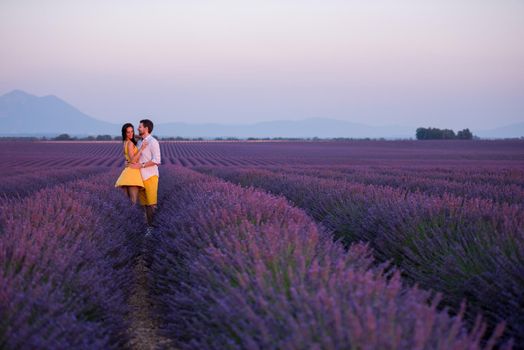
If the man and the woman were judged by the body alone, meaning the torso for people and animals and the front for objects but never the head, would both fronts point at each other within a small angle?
yes

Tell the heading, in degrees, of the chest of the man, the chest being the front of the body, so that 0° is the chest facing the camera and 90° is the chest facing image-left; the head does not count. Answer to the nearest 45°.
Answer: approximately 90°

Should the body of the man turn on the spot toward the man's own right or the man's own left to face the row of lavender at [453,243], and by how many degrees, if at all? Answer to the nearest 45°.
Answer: approximately 135° to the man's own left

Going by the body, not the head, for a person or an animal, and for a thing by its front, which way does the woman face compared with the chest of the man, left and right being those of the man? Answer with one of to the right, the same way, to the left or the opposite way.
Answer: the opposite way

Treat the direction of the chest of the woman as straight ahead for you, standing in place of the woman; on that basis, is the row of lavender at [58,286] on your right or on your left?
on your right

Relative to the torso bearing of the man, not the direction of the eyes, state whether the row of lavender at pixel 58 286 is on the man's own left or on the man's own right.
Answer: on the man's own left

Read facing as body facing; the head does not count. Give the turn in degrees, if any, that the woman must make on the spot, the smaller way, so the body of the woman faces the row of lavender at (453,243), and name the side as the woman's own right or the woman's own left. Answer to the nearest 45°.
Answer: approximately 45° to the woman's own right

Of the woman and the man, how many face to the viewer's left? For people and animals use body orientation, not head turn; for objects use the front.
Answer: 1

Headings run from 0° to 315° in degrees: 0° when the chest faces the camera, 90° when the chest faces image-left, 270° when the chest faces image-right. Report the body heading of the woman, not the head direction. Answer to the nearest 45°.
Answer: approximately 270°

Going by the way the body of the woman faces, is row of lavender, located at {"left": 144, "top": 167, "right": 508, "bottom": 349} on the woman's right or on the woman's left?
on the woman's right
